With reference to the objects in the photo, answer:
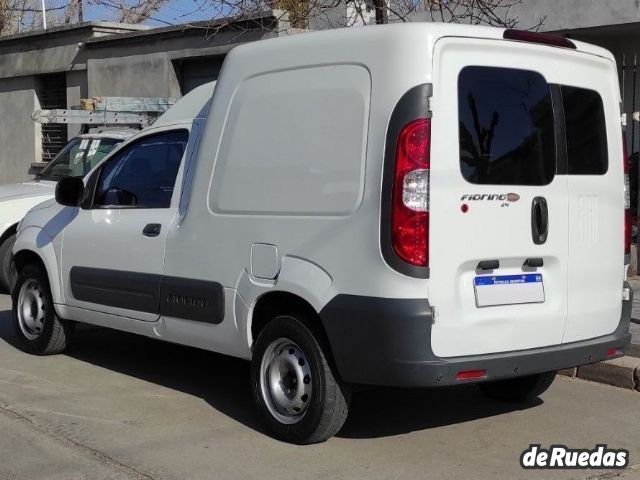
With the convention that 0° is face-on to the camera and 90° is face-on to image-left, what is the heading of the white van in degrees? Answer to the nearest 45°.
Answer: approximately 135°

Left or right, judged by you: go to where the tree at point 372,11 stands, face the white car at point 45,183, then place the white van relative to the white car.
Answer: left

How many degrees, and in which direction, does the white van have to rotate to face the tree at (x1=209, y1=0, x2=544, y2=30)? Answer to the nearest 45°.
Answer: approximately 45° to its right
